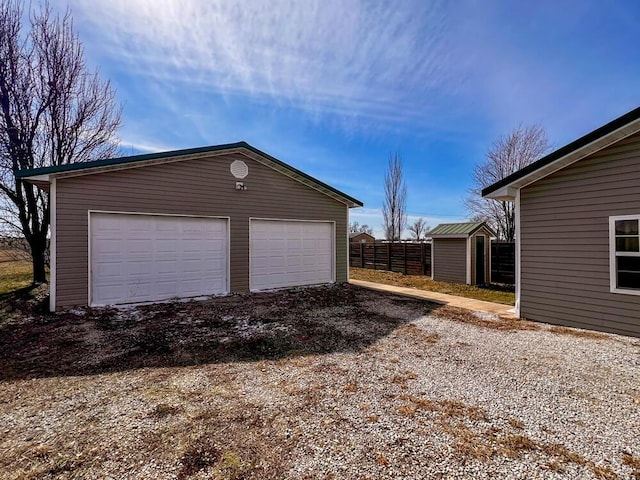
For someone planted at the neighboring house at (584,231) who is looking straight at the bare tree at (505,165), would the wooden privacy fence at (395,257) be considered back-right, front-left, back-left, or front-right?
front-left

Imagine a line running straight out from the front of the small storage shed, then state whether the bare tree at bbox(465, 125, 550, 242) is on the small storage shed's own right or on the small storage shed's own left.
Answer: on the small storage shed's own left

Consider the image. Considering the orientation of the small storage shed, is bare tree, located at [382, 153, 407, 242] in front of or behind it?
behind

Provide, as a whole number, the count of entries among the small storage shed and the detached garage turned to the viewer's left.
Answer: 0

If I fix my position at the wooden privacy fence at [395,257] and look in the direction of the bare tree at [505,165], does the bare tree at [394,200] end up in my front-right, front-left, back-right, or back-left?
front-left

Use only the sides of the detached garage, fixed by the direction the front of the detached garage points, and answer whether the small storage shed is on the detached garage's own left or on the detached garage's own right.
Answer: on the detached garage's own left

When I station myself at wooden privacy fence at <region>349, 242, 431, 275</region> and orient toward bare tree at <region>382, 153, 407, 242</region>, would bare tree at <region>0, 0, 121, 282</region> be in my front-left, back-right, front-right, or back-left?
back-left

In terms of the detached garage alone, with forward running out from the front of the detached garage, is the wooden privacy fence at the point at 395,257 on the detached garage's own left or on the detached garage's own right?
on the detached garage's own left

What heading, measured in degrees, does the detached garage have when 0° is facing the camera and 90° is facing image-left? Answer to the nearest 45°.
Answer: approximately 315°

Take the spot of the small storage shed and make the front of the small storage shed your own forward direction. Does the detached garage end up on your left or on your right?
on your right

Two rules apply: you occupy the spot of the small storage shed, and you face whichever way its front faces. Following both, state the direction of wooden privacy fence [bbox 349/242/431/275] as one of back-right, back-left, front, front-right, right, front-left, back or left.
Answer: back

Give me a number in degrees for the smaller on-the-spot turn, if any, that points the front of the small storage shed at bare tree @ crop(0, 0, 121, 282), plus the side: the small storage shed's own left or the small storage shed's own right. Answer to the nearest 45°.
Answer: approximately 90° to the small storage shed's own right
